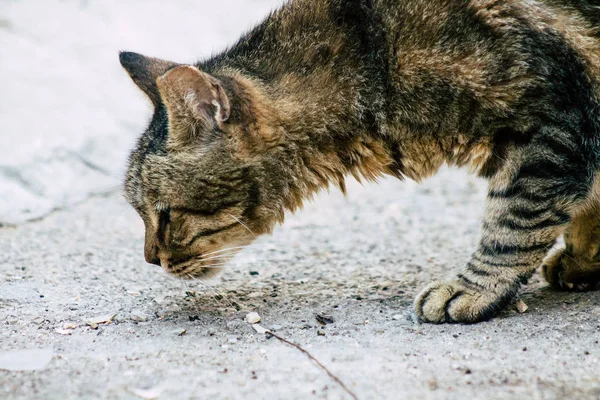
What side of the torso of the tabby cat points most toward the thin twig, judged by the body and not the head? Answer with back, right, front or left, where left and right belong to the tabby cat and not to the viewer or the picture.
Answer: left

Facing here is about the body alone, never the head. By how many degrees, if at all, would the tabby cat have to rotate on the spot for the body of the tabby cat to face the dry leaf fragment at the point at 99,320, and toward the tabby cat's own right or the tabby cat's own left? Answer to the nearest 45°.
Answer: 0° — it already faces it

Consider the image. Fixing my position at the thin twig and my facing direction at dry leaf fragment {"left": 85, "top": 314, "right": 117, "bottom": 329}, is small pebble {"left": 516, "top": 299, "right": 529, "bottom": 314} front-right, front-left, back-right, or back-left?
back-right

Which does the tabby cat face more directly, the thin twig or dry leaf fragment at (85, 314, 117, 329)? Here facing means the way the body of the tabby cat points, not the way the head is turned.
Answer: the dry leaf fragment

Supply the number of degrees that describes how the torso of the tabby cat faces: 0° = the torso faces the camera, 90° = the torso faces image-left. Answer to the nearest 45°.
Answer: approximately 90°
